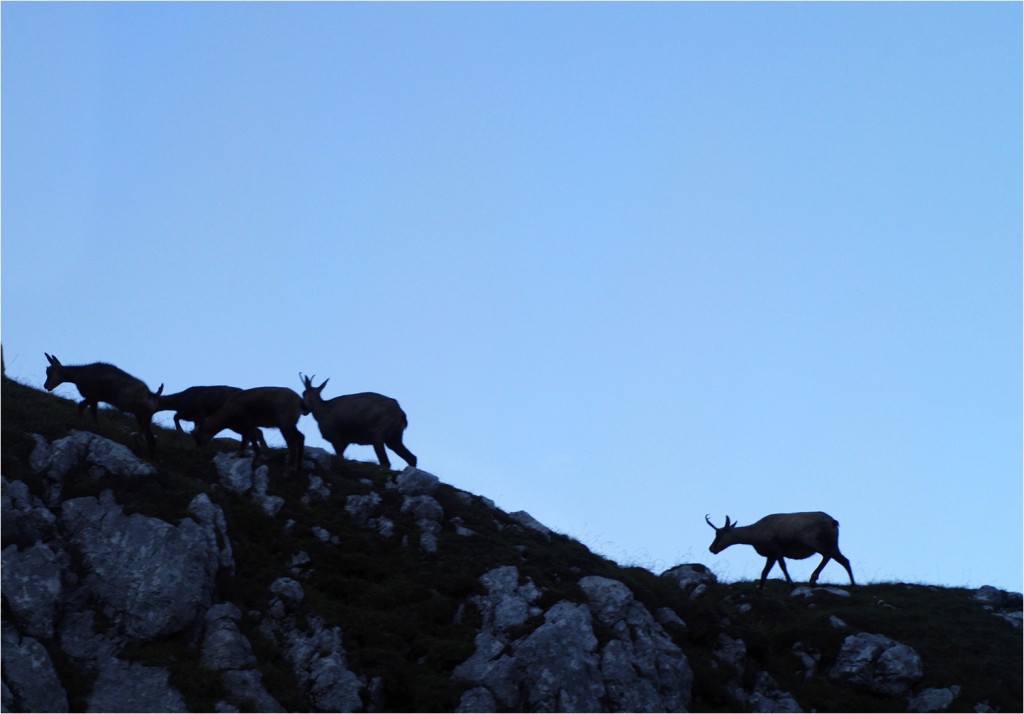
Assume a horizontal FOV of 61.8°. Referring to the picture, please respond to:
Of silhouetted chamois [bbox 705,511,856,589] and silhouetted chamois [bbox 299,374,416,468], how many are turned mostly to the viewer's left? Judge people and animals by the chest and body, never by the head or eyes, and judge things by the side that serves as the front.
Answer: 2

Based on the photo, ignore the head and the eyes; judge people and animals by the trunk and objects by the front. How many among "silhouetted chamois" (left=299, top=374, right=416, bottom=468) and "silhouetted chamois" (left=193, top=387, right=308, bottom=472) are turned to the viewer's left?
2

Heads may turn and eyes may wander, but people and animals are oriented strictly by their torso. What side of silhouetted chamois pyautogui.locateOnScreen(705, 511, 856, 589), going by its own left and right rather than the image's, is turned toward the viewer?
left

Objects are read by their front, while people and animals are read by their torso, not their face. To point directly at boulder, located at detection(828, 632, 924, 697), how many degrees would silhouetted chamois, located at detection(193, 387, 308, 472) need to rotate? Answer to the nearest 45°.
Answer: approximately 180°

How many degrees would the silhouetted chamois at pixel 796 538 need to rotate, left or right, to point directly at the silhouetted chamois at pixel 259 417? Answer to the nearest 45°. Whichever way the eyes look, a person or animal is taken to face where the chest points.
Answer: approximately 45° to its left

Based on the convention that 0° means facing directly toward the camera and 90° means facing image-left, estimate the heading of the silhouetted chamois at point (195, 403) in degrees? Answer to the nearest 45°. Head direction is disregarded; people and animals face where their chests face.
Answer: approximately 90°

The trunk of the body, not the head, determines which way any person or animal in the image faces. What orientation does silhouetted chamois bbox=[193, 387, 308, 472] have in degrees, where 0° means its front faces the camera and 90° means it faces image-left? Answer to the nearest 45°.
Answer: approximately 90°

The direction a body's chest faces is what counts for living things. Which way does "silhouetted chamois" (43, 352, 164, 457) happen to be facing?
to the viewer's left

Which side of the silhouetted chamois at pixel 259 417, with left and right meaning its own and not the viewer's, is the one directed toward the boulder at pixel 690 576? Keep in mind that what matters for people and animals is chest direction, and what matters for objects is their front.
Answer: back

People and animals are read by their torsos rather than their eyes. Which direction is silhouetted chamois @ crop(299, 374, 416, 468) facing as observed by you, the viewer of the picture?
facing to the left of the viewer

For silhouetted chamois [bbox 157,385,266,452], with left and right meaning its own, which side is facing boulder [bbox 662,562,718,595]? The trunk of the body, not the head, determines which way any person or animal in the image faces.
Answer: back

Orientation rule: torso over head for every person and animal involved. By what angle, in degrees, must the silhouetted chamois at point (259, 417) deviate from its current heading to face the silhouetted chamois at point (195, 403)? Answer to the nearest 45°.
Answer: approximately 45° to its right
